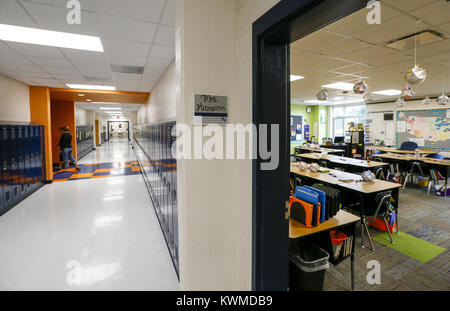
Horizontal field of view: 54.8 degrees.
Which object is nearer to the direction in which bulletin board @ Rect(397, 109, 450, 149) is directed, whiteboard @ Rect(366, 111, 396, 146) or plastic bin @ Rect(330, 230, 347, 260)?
the plastic bin

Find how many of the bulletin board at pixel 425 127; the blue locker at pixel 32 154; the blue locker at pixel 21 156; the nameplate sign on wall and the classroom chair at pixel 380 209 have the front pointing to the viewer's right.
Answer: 2

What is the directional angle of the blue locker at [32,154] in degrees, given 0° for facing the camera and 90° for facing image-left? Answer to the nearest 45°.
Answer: approximately 270°

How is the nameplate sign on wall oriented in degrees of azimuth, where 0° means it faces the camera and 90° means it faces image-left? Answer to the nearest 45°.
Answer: approximately 0°

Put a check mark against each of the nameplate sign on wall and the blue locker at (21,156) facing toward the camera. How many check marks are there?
1

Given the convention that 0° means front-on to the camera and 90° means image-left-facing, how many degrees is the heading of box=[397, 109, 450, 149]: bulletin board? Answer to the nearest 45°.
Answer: approximately 45°

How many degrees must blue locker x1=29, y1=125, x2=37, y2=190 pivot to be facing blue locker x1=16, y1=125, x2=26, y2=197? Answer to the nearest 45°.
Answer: approximately 90° to its right
